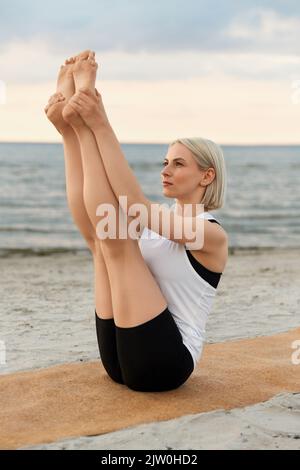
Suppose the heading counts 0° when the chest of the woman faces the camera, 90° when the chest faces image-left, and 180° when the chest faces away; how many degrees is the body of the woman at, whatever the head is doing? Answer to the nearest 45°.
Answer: approximately 45°
